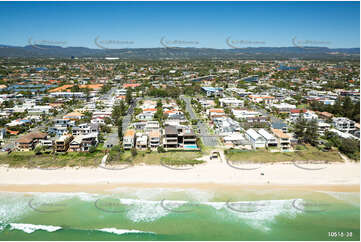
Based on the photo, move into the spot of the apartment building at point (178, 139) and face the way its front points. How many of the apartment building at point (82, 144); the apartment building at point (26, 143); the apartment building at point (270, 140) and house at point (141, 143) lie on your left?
1

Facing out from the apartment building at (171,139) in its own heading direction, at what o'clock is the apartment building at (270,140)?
the apartment building at (270,140) is roughly at 9 o'clock from the apartment building at (171,139).

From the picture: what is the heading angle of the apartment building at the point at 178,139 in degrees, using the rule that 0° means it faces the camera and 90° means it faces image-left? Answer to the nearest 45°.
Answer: approximately 0°

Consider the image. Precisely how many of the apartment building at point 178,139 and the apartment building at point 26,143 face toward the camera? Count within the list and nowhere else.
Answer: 2

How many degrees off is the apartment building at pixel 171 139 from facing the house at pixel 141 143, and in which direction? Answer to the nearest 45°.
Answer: approximately 90° to its right

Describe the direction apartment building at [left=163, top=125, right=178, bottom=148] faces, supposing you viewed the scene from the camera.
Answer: facing the viewer

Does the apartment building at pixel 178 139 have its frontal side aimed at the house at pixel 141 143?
no

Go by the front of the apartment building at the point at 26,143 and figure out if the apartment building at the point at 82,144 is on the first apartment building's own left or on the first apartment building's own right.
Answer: on the first apartment building's own left

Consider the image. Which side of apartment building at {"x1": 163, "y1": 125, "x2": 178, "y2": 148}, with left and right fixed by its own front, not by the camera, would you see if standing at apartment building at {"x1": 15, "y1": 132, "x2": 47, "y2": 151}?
right

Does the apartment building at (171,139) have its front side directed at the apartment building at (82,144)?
no

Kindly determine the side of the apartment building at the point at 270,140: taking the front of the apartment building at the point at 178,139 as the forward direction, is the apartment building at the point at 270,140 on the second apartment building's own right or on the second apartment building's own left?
on the second apartment building's own left

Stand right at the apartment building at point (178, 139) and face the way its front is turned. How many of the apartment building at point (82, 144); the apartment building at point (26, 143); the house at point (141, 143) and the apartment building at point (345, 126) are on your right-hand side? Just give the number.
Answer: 3

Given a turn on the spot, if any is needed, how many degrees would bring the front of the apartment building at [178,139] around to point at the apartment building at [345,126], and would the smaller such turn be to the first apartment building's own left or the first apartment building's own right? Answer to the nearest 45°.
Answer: approximately 90° to the first apartment building's own left

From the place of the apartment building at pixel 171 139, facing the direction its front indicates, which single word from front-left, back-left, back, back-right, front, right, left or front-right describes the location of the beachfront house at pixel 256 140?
left

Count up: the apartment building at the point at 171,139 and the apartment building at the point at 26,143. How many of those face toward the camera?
2
